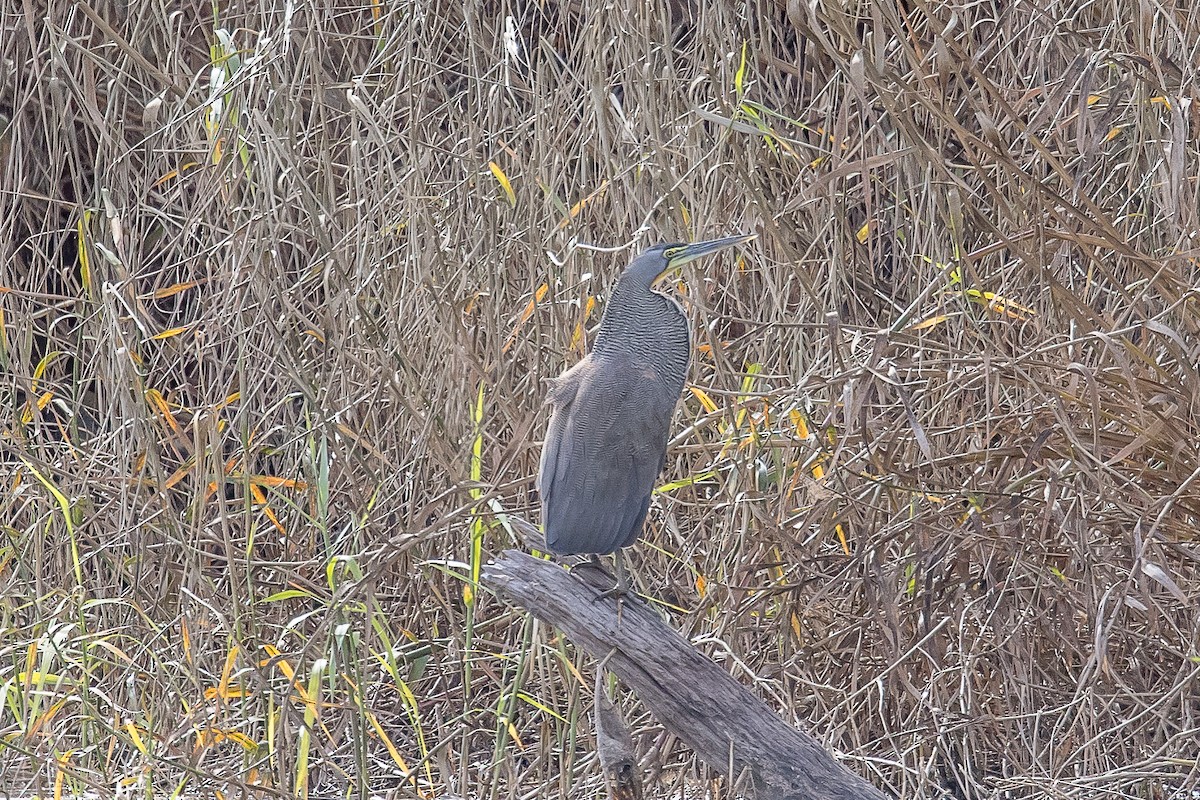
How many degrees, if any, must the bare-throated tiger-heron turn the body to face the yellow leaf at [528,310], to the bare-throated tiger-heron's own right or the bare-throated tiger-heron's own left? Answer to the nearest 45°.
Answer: approximately 45° to the bare-throated tiger-heron's own left

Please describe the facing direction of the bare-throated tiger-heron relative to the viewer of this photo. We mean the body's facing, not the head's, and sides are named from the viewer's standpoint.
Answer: facing away from the viewer and to the right of the viewer

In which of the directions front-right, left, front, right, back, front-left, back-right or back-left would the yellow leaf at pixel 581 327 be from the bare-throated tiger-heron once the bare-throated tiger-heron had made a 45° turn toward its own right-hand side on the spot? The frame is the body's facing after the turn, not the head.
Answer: left

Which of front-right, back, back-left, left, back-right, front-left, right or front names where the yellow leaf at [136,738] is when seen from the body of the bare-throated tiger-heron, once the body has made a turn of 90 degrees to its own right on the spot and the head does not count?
back-right

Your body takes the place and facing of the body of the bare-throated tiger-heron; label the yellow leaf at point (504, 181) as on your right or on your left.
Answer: on your left

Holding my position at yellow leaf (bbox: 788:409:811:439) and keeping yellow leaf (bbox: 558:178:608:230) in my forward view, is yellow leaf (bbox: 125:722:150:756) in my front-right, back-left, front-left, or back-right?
front-left

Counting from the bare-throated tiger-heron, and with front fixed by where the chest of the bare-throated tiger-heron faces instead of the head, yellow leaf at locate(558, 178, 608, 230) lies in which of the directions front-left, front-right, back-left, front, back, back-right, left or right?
front-left
